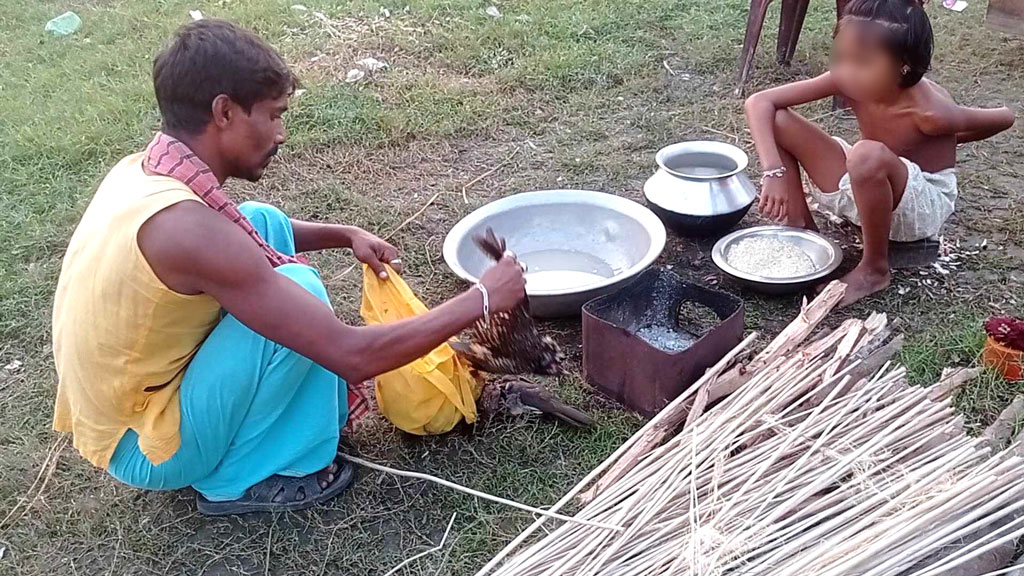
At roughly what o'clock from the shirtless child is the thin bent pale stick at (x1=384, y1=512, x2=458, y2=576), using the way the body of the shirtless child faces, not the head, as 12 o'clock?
The thin bent pale stick is roughly at 11 o'clock from the shirtless child.

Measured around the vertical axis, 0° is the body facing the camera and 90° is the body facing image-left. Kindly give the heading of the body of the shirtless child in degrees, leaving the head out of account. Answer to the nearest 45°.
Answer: approximately 45°

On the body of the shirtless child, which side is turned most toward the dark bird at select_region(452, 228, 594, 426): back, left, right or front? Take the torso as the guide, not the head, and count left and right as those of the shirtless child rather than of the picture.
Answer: front

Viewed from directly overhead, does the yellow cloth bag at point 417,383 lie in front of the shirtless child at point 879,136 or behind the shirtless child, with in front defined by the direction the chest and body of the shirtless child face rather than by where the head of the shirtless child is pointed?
in front

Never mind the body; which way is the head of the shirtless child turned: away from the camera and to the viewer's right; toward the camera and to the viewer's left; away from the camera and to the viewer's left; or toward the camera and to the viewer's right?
toward the camera and to the viewer's left

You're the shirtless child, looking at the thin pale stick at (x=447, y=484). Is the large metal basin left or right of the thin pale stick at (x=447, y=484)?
right

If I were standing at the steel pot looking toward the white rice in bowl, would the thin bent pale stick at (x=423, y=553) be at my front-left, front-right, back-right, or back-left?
front-right

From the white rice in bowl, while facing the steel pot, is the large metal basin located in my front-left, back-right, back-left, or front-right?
front-left

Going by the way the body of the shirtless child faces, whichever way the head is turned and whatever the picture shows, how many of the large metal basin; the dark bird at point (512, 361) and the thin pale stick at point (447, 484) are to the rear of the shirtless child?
0

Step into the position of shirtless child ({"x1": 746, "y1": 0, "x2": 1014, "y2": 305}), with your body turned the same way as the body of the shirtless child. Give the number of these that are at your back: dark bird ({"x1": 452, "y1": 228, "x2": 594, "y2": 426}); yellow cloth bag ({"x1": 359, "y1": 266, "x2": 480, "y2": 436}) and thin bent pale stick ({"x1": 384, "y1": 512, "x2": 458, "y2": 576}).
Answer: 0

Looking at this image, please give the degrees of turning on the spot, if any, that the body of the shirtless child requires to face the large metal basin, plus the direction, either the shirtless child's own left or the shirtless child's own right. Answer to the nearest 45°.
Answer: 0° — they already face it
